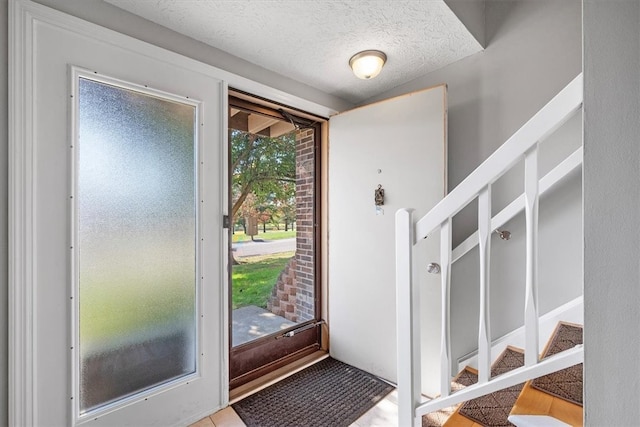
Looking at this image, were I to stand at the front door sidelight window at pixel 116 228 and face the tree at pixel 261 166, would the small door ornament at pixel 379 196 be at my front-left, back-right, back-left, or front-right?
front-right

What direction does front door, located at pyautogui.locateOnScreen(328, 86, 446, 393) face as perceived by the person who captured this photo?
facing the viewer and to the left of the viewer

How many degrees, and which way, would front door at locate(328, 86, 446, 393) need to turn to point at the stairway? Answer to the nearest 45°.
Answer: approximately 90° to its left

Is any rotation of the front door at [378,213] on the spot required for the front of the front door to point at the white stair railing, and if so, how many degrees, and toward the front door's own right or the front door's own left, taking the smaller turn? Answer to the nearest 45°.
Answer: approximately 45° to the front door's own left

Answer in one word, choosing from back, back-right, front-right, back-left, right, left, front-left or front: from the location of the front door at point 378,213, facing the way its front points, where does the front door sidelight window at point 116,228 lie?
front

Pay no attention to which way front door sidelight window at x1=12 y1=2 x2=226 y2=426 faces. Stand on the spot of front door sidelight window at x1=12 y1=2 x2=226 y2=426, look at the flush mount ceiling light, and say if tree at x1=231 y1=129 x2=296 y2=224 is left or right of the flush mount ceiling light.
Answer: left
